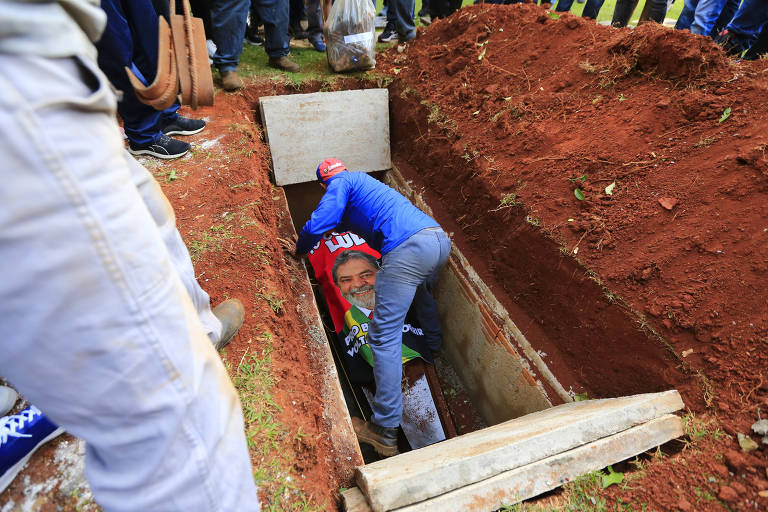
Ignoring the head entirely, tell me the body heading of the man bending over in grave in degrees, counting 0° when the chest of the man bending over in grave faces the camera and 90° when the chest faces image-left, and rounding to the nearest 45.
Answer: approximately 135°

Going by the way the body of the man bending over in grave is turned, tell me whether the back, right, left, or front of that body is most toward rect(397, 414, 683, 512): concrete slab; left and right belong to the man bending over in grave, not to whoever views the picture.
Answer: back

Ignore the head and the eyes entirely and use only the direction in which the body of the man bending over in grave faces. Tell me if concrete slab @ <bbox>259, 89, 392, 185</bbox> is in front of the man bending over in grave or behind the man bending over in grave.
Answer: in front
